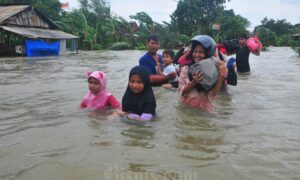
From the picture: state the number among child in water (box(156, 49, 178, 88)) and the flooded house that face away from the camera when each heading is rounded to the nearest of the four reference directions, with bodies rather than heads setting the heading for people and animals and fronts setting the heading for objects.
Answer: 0

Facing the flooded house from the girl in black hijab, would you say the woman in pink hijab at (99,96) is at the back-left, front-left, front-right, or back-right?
front-left

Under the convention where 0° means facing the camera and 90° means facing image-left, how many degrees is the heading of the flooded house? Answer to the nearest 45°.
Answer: approximately 315°

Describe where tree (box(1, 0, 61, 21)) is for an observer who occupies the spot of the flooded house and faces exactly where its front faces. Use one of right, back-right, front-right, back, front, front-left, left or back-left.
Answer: back-left

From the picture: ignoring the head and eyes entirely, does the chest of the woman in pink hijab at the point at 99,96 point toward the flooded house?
no

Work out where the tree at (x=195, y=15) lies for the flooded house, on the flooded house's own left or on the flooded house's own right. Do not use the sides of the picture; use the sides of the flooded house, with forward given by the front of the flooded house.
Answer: on the flooded house's own left

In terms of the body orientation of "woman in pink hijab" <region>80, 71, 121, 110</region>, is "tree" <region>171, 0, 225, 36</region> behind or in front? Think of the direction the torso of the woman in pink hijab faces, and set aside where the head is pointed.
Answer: behind

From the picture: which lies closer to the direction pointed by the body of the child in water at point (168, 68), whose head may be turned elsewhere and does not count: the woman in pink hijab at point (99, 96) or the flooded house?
the woman in pink hijab

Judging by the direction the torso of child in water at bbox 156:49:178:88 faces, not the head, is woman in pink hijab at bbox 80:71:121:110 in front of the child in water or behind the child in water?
in front

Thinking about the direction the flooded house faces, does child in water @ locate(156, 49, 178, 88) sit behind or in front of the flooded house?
in front

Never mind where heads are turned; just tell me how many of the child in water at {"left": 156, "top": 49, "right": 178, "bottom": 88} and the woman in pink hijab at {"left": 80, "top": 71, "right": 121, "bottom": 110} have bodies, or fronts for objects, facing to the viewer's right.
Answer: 0

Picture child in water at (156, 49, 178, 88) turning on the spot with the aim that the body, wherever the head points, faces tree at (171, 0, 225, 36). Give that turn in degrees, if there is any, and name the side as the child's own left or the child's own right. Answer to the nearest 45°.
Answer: approximately 135° to the child's own right

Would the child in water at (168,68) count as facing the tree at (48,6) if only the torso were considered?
no

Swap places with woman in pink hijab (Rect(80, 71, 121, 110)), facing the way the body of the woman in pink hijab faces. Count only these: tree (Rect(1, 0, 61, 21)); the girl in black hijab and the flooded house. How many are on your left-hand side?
1

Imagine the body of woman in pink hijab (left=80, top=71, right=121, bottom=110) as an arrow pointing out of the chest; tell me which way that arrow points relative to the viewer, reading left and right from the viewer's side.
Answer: facing the viewer and to the left of the viewer
